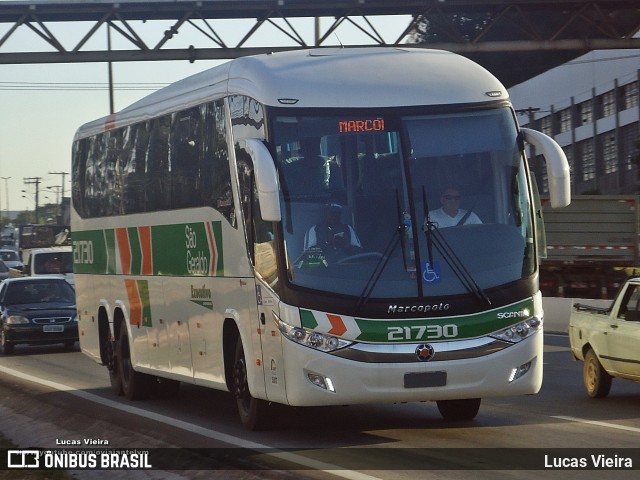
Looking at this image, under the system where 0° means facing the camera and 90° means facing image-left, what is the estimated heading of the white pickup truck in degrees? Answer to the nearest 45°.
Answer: approximately 315°

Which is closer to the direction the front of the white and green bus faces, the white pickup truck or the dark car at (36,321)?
the white pickup truck

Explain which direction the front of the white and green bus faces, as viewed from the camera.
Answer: facing the viewer and to the right of the viewer

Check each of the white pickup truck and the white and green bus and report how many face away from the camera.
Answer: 0

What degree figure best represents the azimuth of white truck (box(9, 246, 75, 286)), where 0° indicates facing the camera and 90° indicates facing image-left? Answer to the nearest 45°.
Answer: approximately 315°

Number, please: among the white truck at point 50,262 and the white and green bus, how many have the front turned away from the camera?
0

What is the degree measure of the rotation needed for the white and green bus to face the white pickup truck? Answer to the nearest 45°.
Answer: approximately 90° to its left
